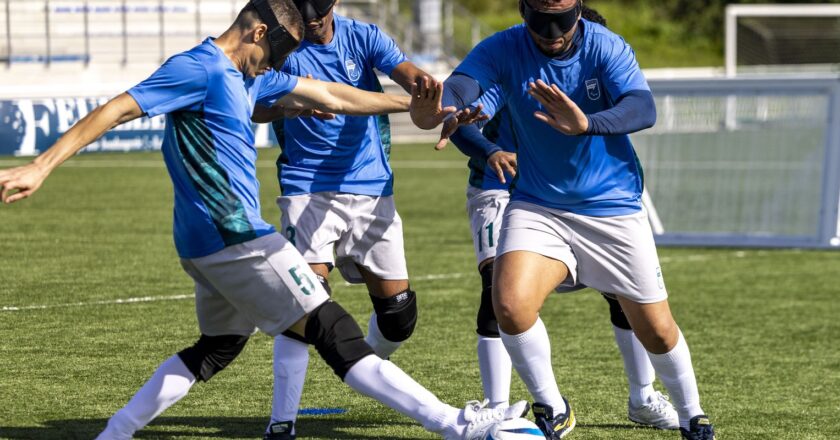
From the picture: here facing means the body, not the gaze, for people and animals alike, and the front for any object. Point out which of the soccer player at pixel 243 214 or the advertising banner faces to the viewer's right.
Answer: the soccer player

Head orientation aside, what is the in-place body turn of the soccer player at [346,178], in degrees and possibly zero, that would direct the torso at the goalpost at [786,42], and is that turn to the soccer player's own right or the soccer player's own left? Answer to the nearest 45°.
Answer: approximately 180°

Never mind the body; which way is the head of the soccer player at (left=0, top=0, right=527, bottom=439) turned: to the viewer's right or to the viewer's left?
to the viewer's right

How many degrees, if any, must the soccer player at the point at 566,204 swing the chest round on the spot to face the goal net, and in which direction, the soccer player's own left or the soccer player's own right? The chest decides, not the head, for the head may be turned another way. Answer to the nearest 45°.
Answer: approximately 180°

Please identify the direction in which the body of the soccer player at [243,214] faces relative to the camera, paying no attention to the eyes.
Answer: to the viewer's right

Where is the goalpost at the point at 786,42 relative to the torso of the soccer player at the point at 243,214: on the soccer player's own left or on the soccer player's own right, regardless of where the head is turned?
on the soccer player's own left
